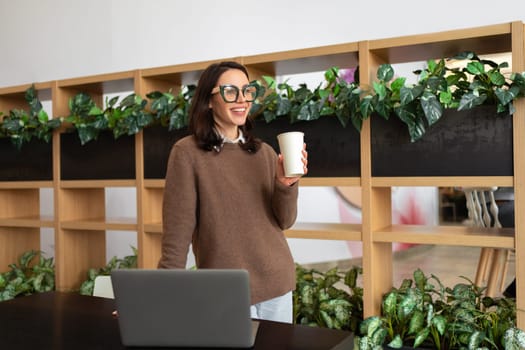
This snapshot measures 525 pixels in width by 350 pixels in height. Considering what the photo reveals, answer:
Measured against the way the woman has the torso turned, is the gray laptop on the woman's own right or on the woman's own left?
on the woman's own right

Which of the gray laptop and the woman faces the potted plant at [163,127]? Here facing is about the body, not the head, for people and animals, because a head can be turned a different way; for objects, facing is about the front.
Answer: the gray laptop

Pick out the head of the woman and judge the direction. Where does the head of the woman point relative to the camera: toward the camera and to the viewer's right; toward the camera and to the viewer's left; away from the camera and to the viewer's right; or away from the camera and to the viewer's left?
toward the camera and to the viewer's right

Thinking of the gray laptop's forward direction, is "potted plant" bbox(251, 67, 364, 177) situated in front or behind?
in front

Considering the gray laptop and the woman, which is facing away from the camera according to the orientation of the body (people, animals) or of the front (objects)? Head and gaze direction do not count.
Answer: the gray laptop

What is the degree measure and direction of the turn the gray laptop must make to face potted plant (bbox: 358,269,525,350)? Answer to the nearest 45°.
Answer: approximately 45° to its right

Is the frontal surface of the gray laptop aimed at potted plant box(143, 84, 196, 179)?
yes

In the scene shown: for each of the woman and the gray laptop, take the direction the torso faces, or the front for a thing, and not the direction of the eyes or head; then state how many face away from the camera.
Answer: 1

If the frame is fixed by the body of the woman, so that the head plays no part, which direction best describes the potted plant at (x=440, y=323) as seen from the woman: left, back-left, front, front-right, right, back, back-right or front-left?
left

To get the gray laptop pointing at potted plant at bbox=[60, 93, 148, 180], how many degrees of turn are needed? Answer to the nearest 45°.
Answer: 0° — it already faces it

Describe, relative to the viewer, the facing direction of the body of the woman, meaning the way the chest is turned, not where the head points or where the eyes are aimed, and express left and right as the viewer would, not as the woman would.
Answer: facing the viewer and to the right of the viewer

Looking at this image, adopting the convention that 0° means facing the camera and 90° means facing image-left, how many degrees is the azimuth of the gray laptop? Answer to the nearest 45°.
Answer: approximately 180°

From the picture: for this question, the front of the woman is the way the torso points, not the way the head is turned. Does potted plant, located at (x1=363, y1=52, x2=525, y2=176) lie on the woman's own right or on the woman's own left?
on the woman's own left
